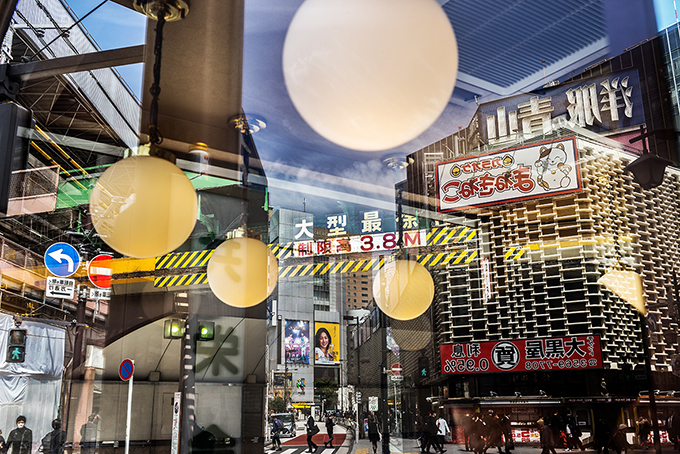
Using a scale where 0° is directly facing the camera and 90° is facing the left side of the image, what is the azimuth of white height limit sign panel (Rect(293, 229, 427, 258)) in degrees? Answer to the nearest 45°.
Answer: approximately 0°

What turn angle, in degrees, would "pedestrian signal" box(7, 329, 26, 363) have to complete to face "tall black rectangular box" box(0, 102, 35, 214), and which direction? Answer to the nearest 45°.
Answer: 0° — it already faces it

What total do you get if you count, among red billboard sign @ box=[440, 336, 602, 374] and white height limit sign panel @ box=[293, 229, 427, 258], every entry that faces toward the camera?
2

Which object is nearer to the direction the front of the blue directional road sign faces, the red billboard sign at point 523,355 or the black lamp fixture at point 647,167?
the black lamp fixture

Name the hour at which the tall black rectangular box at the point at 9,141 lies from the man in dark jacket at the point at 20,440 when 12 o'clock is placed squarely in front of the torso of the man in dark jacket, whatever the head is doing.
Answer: The tall black rectangular box is roughly at 12 o'clock from the man in dark jacket.

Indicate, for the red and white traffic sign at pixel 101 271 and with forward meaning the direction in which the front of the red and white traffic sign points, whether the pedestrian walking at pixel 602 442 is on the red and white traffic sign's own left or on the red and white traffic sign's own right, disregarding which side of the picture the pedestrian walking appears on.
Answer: on the red and white traffic sign's own left
